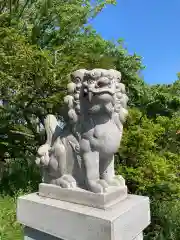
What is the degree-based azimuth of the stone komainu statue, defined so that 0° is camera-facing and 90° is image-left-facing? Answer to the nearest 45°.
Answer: approximately 315°
